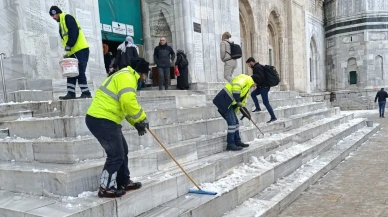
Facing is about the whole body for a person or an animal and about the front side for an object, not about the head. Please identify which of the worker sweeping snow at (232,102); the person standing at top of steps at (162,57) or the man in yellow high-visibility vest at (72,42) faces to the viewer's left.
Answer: the man in yellow high-visibility vest

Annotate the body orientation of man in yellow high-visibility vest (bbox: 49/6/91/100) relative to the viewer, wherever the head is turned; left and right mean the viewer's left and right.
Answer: facing to the left of the viewer

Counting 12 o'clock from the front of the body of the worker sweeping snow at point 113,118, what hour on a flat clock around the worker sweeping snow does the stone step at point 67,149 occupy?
The stone step is roughly at 8 o'clock from the worker sweeping snow.

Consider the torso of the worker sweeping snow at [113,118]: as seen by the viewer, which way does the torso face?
to the viewer's right

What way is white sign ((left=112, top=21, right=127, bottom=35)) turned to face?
toward the camera

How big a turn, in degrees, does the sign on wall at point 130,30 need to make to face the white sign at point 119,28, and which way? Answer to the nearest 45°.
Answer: approximately 45° to its right

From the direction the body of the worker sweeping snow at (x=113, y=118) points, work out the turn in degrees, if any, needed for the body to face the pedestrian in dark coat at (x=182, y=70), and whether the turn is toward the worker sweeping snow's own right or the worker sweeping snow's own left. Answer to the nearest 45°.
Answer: approximately 90° to the worker sweeping snow's own left

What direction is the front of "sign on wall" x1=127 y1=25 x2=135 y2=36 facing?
toward the camera

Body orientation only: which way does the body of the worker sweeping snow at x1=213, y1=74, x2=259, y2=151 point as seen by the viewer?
to the viewer's right
